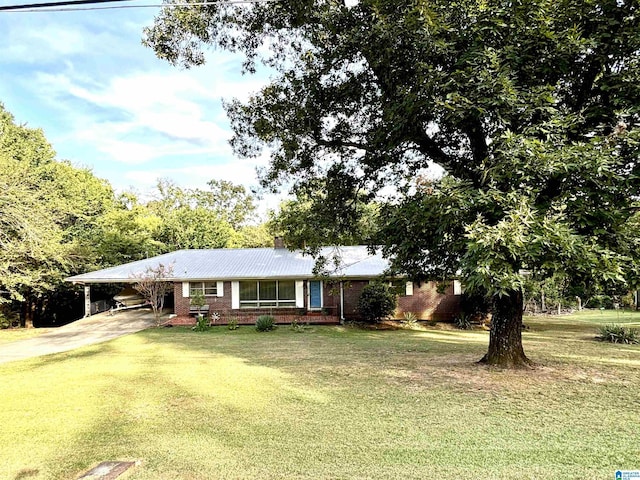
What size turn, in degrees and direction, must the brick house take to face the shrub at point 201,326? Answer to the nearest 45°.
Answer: approximately 45° to its right

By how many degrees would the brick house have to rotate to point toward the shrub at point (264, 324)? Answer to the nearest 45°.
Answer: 0° — it already faces it

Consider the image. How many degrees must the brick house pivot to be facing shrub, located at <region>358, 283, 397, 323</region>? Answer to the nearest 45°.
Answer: approximately 45° to its left

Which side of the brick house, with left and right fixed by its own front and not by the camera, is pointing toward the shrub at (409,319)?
left

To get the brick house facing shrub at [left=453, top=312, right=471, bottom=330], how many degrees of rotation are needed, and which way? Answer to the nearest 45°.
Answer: approximately 90° to its left

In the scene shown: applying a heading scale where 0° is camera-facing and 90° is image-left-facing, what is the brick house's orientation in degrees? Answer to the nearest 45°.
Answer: approximately 0°

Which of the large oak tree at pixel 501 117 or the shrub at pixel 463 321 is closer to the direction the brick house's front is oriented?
the large oak tree

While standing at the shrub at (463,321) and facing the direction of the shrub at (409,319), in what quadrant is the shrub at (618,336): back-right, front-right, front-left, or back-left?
back-left

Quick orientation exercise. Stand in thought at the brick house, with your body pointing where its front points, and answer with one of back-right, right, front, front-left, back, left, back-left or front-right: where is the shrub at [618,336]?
front-left
